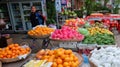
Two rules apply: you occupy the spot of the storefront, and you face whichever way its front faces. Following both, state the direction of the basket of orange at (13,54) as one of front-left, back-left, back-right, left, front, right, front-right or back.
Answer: front

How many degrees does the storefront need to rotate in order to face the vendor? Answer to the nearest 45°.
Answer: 0° — it already faces them

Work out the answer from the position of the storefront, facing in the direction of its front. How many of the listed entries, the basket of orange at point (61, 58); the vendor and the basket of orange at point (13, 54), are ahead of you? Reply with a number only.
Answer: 3

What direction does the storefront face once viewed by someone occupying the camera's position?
facing the viewer

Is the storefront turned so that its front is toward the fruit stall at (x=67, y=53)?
yes

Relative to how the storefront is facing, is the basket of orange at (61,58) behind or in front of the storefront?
in front
